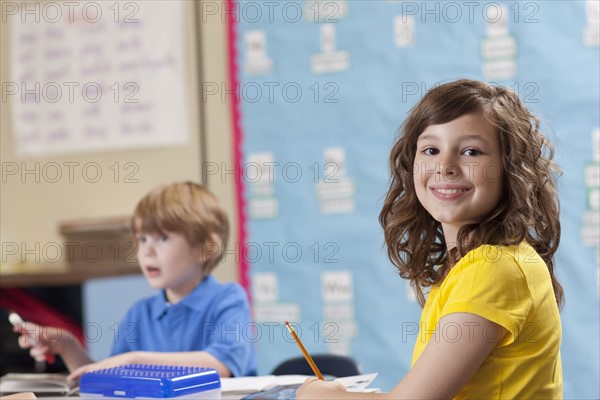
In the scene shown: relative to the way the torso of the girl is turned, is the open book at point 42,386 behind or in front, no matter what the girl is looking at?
in front

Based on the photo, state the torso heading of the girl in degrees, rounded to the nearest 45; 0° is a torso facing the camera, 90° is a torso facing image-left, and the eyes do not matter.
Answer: approximately 90°

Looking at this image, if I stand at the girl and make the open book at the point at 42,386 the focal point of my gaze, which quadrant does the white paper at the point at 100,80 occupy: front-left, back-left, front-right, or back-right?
front-right

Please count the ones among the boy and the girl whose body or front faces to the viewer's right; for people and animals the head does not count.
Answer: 0

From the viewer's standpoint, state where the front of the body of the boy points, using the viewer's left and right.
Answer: facing the viewer and to the left of the viewer

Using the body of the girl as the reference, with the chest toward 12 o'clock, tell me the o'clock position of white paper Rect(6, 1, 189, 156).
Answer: The white paper is roughly at 2 o'clock from the girl.

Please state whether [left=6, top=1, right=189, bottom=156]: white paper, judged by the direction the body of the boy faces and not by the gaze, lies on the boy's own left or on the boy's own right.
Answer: on the boy's own right

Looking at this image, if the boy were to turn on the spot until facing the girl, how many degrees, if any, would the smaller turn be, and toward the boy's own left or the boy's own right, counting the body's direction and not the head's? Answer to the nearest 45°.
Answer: approximately 90° to the boy's own left

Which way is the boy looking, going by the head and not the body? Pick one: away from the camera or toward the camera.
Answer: toward the camera

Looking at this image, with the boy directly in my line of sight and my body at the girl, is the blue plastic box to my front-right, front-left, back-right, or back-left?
front-left
